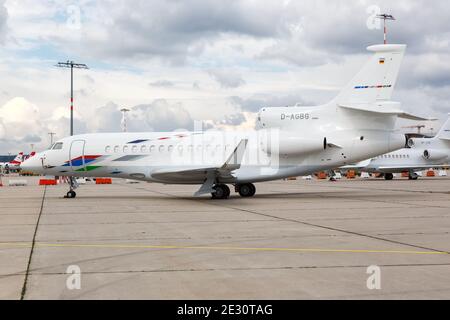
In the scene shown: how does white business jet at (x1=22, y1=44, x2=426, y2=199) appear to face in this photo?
to the viewer's left

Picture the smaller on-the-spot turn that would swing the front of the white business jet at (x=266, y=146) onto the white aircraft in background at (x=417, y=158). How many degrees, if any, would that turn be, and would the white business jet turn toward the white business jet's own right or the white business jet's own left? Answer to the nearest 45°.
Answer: approximately 135° to the white business jet's own right
